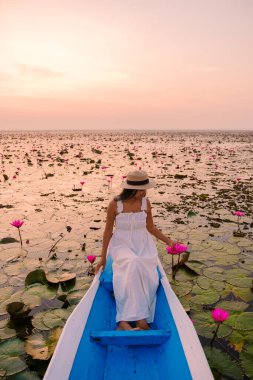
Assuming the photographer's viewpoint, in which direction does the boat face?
facing away from the viewer

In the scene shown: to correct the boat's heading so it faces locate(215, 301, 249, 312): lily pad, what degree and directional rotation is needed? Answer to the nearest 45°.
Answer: approximately 45° to its right

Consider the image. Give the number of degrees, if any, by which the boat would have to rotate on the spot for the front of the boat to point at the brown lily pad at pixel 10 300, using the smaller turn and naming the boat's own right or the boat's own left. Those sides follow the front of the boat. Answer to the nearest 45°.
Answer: approximately 45° to the boat's own left

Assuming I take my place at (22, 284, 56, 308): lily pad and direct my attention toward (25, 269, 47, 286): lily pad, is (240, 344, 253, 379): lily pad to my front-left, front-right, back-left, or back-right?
back-right
